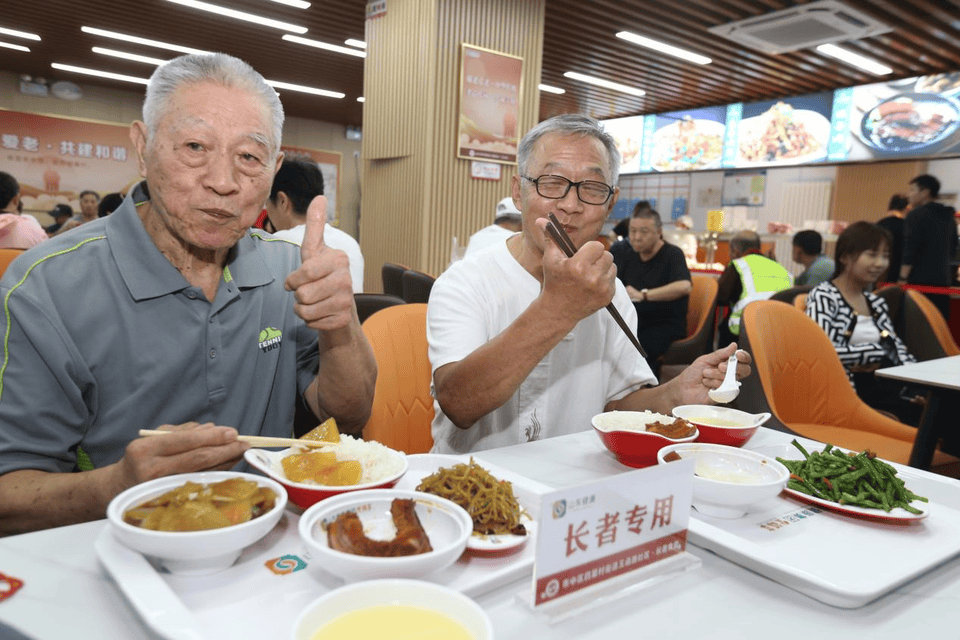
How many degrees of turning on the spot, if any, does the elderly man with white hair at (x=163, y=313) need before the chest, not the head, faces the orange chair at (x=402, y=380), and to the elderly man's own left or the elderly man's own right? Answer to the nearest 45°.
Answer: approximately 90° to the elderly man's own left

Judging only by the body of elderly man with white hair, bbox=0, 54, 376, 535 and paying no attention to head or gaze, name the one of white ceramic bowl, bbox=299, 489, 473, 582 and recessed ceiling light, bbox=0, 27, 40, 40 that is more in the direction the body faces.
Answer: the white ceramic bowl

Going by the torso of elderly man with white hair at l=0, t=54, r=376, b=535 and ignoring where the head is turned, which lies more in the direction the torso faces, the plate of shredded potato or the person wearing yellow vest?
the plate of shredded potato

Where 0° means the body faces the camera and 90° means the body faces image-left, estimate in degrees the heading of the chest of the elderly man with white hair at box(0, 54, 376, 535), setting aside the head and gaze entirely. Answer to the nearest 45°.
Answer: approximately 315°

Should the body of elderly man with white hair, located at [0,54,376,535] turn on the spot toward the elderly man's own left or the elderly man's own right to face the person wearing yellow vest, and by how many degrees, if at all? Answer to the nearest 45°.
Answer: approximately 90° to the elderly man's own left

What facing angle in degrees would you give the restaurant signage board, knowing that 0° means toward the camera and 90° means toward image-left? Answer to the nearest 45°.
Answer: approximately 45°
